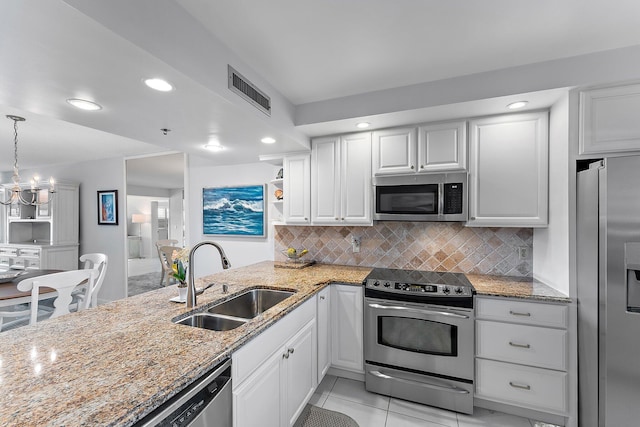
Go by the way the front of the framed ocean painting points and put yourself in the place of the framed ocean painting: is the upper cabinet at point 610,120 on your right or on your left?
on your left

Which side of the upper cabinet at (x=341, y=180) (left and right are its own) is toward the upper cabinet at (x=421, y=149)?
left

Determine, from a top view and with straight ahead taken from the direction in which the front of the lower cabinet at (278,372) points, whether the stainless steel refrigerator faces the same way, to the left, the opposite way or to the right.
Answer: to the right

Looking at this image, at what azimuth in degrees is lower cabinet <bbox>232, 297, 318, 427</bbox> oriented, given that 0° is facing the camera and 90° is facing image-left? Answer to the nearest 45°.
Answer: approximately 315°

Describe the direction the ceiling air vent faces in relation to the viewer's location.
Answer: facing the viewer and to the right of the viewer

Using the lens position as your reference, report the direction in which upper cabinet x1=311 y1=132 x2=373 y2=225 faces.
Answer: facing the viewer

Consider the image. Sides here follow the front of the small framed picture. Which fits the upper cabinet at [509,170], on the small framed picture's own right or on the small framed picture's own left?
on the small framed picture's own left

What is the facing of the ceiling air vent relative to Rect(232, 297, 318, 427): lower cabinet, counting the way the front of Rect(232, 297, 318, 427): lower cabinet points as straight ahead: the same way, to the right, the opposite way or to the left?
the same way

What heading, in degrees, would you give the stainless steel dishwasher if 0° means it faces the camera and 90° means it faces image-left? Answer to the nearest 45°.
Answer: approximately 315°

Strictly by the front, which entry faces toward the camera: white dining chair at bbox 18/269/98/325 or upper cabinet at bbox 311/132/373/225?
the upper cabinet

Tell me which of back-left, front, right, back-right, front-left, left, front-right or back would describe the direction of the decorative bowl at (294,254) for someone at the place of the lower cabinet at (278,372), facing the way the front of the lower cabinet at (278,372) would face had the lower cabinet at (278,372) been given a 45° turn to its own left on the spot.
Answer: left
